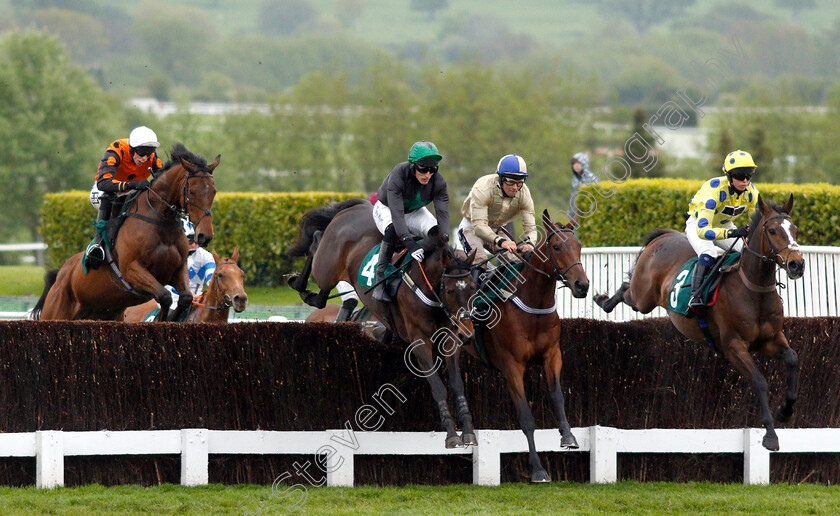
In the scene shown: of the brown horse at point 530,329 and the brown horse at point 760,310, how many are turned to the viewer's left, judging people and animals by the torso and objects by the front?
0

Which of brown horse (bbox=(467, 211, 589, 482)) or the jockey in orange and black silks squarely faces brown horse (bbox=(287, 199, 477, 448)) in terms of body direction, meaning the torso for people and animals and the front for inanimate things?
the jockey in orange and black silks

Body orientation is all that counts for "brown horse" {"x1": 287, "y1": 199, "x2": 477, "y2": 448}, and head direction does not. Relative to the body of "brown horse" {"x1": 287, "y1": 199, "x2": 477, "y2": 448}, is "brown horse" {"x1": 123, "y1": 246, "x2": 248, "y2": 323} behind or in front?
behind

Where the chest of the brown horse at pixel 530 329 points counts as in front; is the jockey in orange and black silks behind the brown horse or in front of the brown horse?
behind

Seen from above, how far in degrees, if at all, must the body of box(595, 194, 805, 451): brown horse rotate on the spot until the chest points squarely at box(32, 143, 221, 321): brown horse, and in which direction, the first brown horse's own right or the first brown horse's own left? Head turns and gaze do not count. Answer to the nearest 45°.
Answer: approximately 135° to the first brown horse's own right

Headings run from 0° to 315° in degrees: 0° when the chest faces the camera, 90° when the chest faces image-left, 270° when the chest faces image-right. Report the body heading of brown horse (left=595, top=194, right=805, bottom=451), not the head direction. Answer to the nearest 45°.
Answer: approximately 315°

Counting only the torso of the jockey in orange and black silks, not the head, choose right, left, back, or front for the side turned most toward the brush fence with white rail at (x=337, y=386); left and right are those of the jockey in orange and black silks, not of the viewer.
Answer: front

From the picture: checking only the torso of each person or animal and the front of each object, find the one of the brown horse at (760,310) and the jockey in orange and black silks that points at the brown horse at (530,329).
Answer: the jockey in orange and black silks
